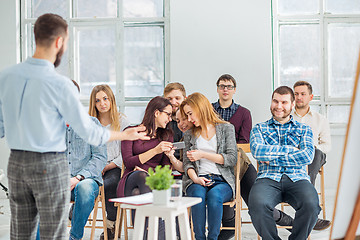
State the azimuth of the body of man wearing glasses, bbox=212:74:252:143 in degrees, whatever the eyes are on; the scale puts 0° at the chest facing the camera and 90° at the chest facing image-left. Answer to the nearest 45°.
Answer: approximately 0°

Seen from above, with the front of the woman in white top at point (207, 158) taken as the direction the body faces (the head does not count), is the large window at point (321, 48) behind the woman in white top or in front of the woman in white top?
behind

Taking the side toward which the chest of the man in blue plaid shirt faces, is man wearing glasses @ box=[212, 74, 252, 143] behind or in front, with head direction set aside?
behind

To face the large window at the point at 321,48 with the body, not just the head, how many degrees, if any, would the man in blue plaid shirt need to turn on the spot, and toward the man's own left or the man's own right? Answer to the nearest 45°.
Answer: approximately 180°

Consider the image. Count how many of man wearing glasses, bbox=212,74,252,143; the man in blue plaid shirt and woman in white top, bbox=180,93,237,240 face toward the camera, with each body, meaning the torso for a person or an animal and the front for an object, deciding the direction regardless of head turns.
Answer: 3

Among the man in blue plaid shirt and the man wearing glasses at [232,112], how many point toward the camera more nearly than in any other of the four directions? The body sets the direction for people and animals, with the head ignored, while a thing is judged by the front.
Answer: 2

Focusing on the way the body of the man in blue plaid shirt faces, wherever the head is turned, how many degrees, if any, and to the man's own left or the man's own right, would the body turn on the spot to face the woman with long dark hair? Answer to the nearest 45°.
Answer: approximately 90° to the man's own right

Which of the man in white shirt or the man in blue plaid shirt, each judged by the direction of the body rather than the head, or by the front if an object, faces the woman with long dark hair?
the man in white shirt
